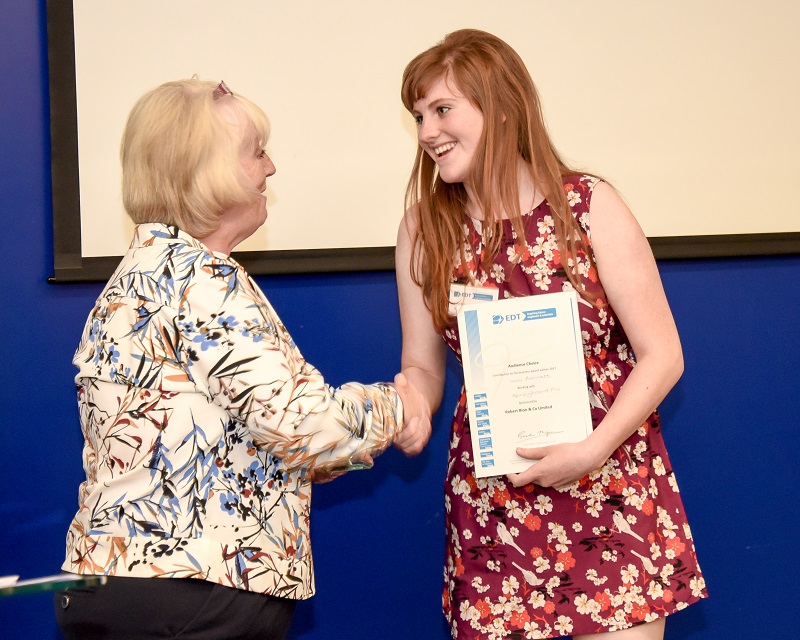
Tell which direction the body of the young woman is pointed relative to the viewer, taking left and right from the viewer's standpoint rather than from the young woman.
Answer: facing the viewer and to the left of the viewer

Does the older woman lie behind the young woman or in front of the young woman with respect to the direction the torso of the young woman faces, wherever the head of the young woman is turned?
in front
